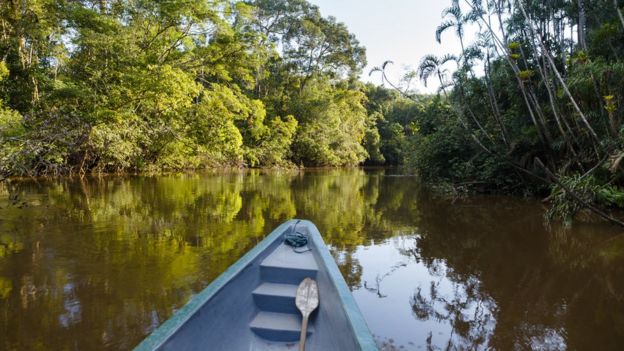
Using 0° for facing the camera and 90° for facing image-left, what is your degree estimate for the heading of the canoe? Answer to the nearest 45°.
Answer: approximately 180°
